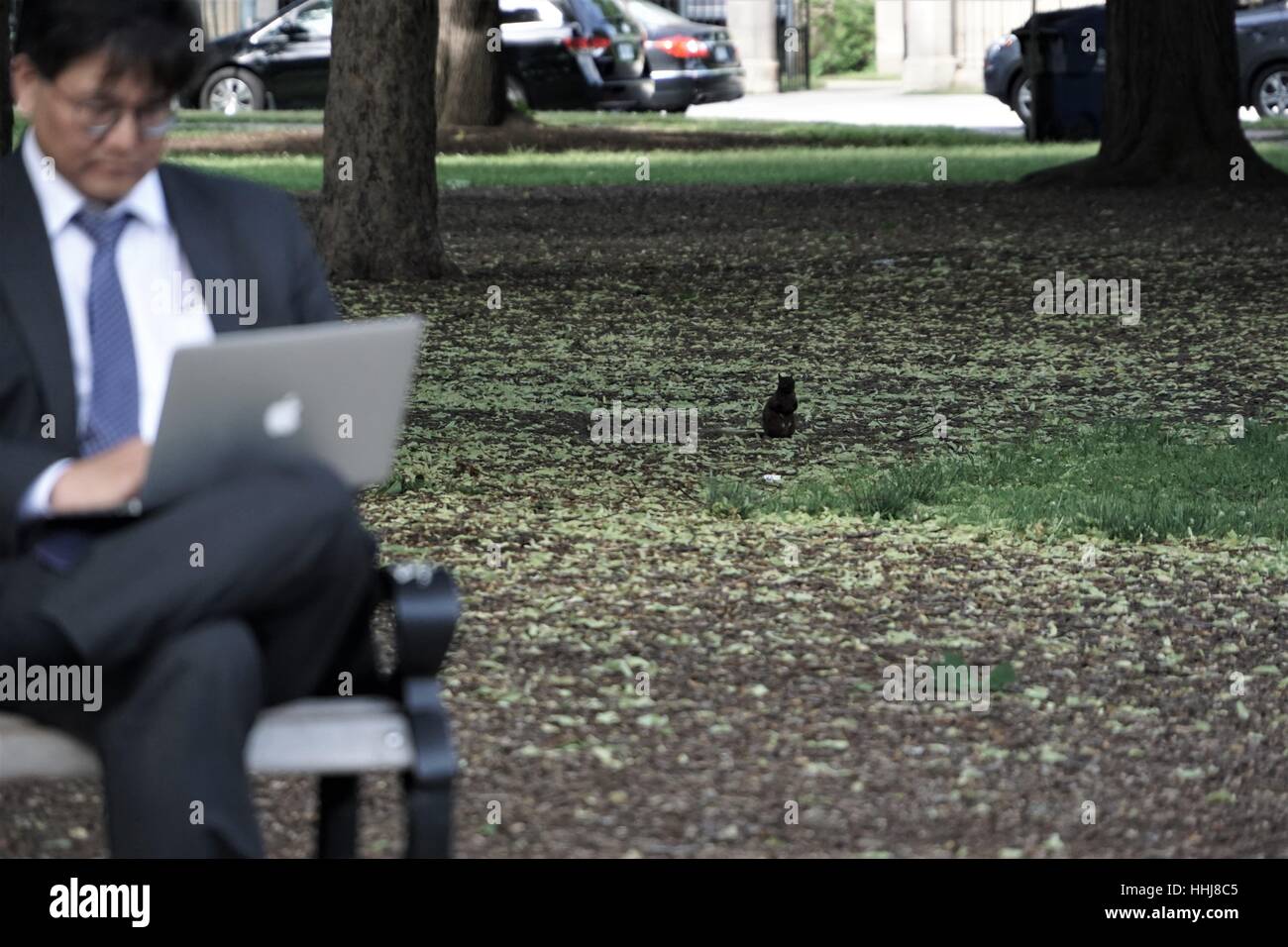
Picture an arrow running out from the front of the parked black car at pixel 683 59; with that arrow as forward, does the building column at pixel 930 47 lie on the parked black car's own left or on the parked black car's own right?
on the parked black car's own right

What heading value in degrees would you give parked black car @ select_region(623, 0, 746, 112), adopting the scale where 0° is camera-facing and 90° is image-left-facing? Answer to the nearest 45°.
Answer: approximately 135°

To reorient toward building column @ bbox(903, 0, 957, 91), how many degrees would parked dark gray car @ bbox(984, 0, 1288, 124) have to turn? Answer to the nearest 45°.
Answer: approximately 90° to its right

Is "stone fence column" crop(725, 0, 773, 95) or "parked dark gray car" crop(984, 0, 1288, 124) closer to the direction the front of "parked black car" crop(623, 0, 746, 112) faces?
the stone fence column

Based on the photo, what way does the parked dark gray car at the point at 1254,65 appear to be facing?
to the viewer's left

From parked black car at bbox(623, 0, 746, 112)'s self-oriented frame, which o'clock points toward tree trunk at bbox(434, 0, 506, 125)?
The tree trunk is roughly at 8 o'clock from the parked black car.

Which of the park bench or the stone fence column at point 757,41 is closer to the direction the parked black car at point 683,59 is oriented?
the stone fence column

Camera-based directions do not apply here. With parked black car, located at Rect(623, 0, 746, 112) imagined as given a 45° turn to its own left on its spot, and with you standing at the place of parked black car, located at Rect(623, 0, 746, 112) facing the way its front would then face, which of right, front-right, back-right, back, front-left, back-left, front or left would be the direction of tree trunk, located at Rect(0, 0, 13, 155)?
left

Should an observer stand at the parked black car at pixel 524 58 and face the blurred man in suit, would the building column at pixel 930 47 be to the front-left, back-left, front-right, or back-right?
back-left
